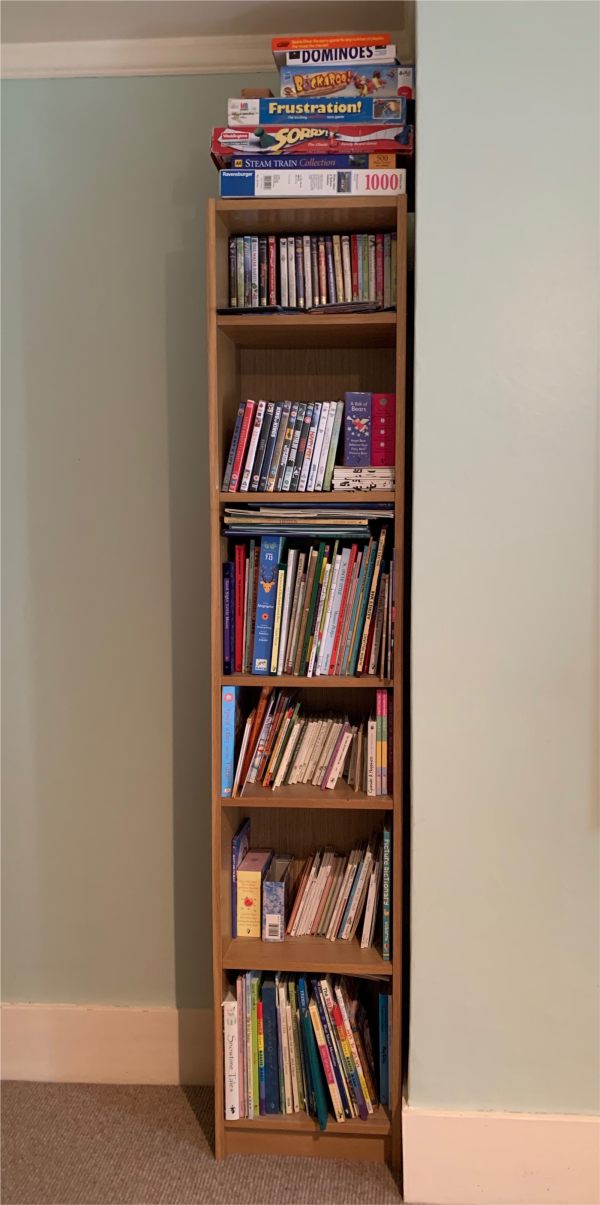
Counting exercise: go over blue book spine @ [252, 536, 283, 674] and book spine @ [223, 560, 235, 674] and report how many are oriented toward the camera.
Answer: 2

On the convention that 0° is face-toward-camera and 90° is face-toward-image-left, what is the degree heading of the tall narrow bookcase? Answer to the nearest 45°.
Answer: approximately 0°

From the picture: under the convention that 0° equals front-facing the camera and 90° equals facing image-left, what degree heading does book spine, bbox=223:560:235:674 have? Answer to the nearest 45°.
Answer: approximately 0°
